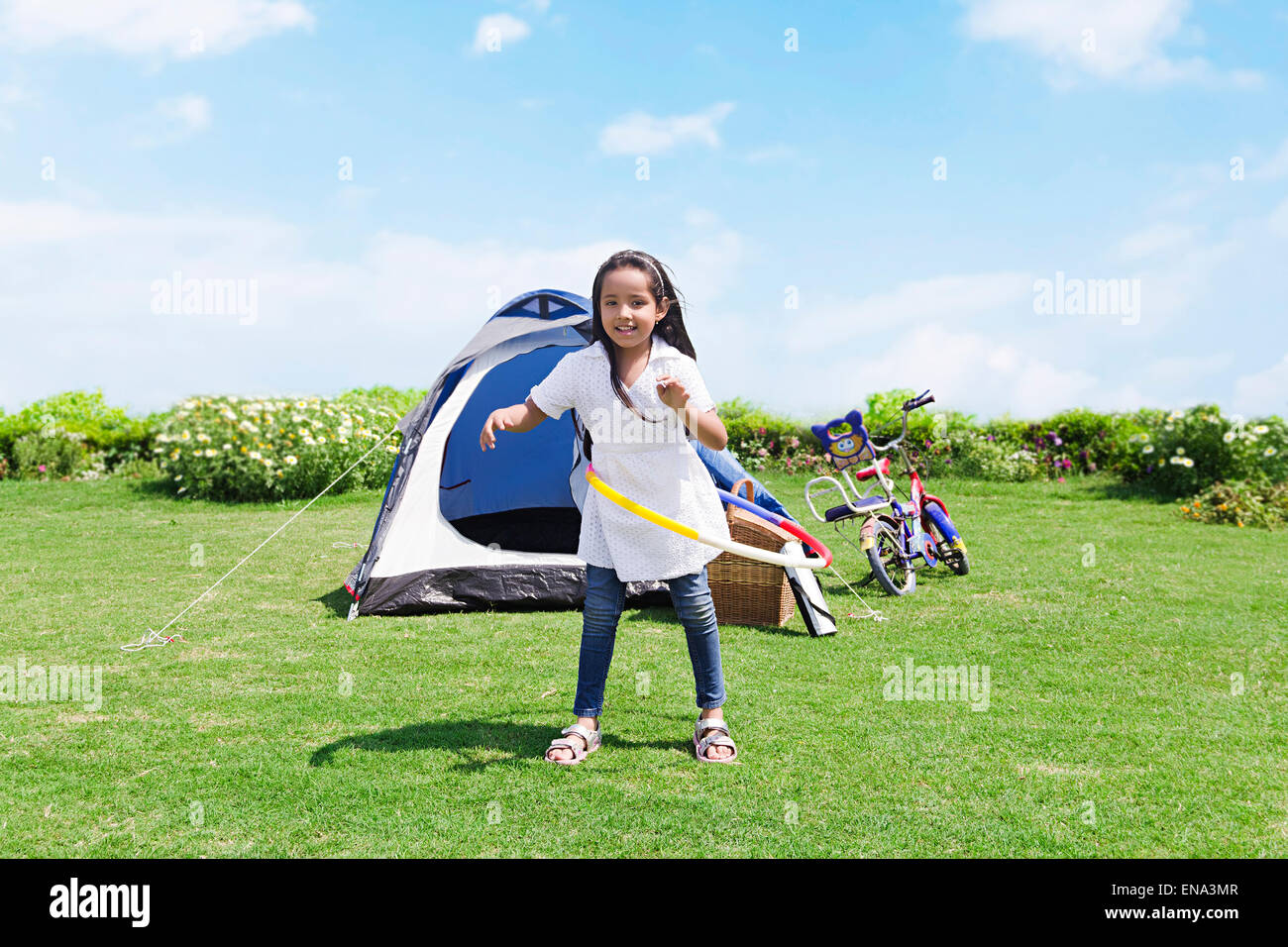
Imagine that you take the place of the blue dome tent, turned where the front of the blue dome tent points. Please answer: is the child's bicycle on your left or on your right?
on your left

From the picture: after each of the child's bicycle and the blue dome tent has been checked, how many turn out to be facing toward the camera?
1

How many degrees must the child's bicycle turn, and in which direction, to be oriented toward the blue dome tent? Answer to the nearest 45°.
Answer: approximately 180°

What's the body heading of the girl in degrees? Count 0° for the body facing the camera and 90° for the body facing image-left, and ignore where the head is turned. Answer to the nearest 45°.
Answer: approximately 0°

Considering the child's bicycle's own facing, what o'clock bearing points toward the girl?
The girl is roughly at 5 o'clock from the child's bicycle.

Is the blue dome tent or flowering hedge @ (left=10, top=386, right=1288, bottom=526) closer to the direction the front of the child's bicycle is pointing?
the flowering hedge

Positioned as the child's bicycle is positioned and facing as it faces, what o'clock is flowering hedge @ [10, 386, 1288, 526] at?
The flowering hedge is roughly at 10 o'clock from the child's bicycle.

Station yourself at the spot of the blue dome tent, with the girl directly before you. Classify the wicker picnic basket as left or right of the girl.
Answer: left

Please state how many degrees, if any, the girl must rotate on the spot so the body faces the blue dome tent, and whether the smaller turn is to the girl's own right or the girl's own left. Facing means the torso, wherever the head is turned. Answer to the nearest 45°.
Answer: approximately 180°

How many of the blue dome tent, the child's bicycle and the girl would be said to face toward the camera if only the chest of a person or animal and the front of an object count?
2

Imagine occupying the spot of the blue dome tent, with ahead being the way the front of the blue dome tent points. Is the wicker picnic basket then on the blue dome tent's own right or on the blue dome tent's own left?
on the blue dome tent's own left

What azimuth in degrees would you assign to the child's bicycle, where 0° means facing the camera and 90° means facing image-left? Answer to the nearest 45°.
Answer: approximately 225°

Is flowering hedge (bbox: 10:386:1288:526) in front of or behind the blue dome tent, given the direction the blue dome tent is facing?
behind
